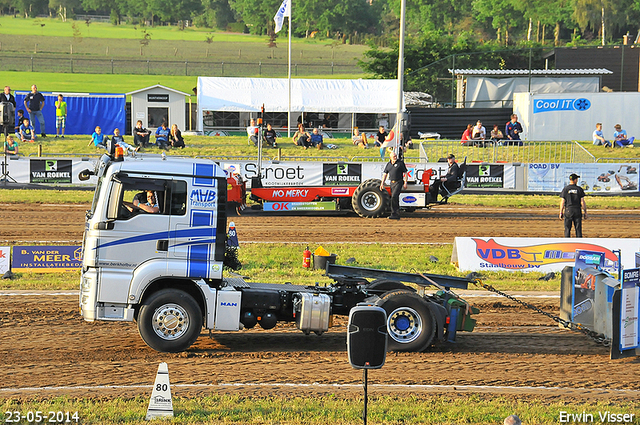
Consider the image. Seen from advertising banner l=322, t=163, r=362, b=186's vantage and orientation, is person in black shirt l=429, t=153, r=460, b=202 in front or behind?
in front

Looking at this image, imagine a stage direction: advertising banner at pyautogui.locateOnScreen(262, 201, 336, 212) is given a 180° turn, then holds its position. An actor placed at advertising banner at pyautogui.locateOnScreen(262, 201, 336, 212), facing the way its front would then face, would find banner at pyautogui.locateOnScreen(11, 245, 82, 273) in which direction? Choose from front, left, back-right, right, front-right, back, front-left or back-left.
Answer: back-left

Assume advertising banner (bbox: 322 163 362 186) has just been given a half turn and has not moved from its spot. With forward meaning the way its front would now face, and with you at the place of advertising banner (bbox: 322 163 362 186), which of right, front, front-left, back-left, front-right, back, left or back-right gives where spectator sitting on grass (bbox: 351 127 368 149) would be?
front

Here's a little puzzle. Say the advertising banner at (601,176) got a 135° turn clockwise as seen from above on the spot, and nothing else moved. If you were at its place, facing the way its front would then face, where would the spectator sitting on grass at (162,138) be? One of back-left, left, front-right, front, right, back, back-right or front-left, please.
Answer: front-left

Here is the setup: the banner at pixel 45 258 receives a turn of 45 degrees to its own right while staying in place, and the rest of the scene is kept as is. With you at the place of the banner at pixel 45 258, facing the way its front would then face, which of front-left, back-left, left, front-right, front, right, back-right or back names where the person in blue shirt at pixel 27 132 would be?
back-right

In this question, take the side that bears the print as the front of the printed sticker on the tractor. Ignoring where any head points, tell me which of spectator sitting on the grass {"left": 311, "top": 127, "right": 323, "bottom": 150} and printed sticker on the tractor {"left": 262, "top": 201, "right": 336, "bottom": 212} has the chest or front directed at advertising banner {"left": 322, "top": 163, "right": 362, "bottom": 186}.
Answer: the spectator sitting on the grass

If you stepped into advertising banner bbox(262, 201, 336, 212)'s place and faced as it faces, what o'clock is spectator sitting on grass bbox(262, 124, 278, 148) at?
The spectator sitting on grass is roughly at 6 o'clock from the advertising banner.

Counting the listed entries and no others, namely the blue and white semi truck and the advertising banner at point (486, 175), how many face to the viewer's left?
1

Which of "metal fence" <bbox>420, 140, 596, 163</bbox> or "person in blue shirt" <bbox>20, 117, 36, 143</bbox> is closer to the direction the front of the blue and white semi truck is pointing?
the person in blue shirt

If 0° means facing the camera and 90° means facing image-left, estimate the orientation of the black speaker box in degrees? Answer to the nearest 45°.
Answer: approximately 0°
